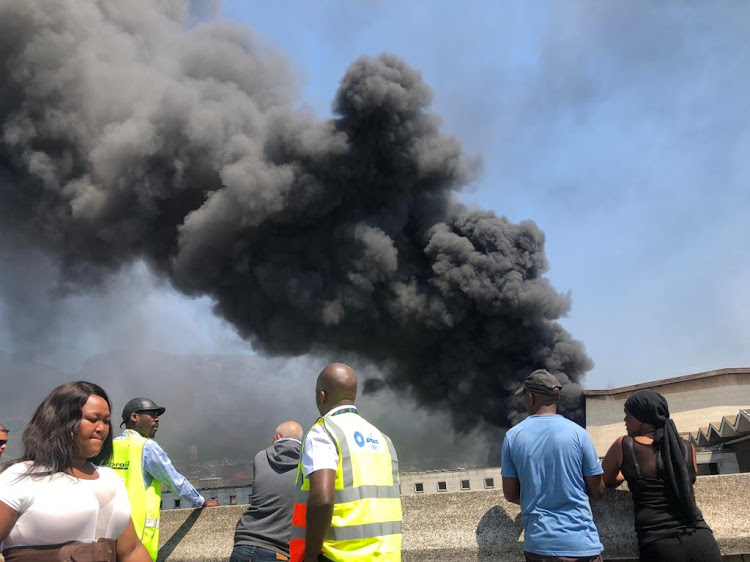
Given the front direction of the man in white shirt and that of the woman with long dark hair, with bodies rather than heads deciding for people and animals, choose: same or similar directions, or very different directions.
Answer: very different directions

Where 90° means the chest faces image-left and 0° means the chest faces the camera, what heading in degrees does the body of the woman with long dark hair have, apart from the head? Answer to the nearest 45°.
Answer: approximately 315°

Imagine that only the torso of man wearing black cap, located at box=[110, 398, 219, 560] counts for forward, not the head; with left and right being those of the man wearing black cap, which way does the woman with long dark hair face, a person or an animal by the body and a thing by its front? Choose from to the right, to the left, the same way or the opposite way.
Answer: to the right

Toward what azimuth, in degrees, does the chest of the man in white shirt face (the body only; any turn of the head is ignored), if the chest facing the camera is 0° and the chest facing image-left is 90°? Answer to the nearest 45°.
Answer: approximately 135°

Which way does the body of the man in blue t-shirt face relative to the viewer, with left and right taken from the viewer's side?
facing away from the viewer

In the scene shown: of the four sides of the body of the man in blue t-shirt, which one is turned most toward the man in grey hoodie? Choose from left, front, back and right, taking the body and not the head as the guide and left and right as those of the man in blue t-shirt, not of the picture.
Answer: left

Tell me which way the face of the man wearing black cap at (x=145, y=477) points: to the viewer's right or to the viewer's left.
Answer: to the viewer's right

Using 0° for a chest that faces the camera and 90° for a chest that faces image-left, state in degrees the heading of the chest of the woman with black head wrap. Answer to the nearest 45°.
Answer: approximately 135°

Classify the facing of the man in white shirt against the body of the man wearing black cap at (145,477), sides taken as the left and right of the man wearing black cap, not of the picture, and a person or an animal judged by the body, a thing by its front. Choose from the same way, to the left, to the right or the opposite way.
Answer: to the left

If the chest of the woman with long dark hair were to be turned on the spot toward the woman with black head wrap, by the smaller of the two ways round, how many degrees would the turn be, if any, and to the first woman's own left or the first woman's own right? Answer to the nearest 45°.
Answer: approximately 45° to the first woman's own left

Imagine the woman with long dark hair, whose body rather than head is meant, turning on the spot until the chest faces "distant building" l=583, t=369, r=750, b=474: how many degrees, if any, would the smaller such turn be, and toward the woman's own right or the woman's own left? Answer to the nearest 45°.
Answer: approximately 90° to the woman's own left
